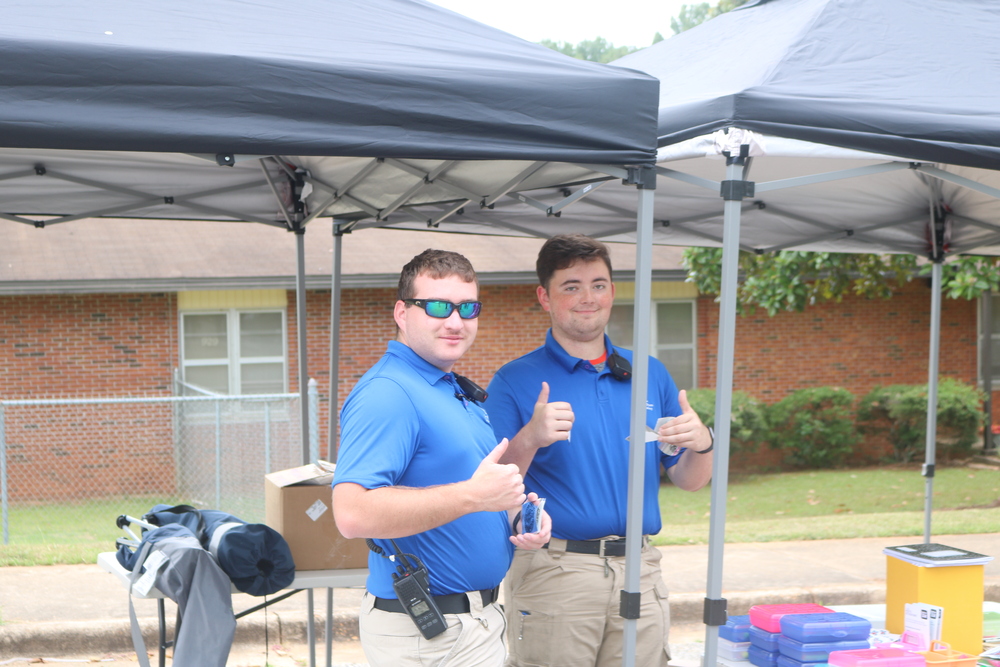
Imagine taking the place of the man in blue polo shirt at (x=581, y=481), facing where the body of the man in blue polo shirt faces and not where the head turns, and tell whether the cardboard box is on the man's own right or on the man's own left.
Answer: on the man's own right

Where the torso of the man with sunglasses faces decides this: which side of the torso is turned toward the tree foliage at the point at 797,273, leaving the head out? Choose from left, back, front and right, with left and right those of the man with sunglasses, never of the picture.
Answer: left

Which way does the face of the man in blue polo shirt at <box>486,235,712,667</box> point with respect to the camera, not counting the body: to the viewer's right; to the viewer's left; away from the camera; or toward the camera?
toward the camera

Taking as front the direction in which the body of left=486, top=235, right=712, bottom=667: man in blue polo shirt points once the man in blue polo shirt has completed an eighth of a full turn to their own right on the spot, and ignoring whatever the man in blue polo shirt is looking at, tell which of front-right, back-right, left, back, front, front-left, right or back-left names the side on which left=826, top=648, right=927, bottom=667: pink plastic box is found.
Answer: back-left

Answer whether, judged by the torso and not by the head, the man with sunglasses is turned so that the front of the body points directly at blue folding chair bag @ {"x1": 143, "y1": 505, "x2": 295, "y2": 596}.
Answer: no

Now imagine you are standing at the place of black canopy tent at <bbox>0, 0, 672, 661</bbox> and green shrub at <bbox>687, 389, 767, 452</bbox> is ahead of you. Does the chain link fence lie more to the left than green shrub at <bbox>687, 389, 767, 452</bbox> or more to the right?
left

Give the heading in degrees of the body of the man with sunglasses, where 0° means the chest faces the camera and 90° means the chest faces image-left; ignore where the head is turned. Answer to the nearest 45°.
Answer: approximately 315°

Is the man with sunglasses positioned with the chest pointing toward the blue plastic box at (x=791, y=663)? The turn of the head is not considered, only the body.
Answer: no

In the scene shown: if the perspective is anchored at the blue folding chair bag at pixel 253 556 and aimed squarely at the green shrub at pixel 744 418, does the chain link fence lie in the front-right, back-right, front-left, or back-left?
front-left

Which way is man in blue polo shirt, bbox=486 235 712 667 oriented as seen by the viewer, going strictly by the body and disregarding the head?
toward the camera

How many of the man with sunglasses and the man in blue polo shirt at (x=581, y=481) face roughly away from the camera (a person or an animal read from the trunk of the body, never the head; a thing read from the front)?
0

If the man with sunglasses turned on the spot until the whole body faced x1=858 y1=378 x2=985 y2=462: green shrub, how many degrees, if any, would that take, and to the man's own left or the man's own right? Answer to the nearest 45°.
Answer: approximately 90° to the man's own left

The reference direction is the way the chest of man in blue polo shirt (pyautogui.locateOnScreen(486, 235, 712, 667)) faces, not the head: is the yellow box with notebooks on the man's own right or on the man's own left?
on the man's own left
